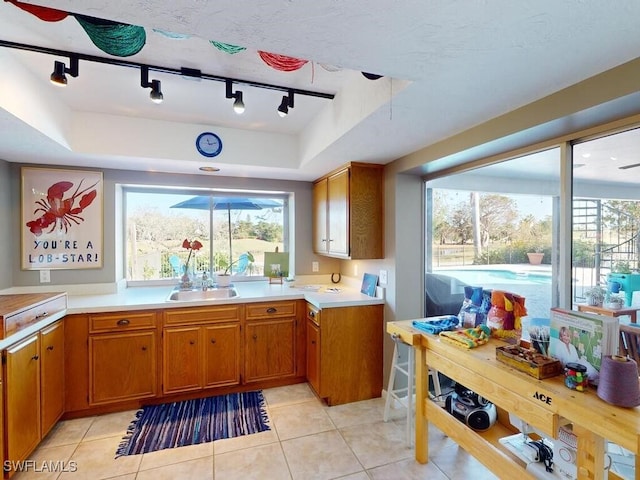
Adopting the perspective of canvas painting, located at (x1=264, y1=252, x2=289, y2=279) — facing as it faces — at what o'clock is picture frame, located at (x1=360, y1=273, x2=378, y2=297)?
picture frame, located at (x1=360, y1=273, x2=378, y2=297) is roughly at 10 o'clock from canvas painting, located at (x1=264, y1=252, x2=289, y2=279).

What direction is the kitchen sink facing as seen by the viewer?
toward the camera

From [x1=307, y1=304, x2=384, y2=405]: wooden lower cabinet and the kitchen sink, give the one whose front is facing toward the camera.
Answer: the kitchen sink

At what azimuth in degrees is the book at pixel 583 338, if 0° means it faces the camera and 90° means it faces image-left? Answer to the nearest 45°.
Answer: approximately 45°

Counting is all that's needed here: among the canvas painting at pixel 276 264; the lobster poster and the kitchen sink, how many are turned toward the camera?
3

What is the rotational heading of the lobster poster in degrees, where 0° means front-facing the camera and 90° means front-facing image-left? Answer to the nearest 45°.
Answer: approximately 0°

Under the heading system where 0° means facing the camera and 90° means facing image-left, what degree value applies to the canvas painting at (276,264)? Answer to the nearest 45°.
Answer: approximately 0°

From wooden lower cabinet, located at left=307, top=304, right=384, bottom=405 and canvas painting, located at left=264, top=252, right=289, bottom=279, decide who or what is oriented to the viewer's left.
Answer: the wooden lower cabinet

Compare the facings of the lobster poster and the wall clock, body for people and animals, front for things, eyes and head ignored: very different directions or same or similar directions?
same or similar directions

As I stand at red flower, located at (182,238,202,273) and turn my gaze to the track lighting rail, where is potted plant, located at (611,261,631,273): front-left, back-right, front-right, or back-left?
front-left

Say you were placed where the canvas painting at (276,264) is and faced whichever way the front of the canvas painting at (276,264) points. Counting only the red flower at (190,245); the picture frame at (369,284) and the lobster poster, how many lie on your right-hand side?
2

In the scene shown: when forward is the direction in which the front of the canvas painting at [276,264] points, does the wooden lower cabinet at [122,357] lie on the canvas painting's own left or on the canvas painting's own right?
on the canvas painting's own right

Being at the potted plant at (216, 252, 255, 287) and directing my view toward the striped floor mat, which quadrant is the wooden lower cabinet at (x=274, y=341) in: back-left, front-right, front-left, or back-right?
front-left

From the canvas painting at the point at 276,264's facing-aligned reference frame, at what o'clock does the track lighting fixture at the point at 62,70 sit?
The track lighting fixture is roughly at 1 o'clock from the canvas painting.

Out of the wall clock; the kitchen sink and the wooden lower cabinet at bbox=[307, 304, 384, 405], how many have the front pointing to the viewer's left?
1

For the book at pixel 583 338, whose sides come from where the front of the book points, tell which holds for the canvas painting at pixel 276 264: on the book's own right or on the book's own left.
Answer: on the book's own right

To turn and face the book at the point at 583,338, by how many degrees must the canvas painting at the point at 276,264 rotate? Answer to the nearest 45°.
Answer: approximately 45° to its left

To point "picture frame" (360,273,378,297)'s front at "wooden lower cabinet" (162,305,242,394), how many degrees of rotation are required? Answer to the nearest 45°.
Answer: approximately 45° to its right
